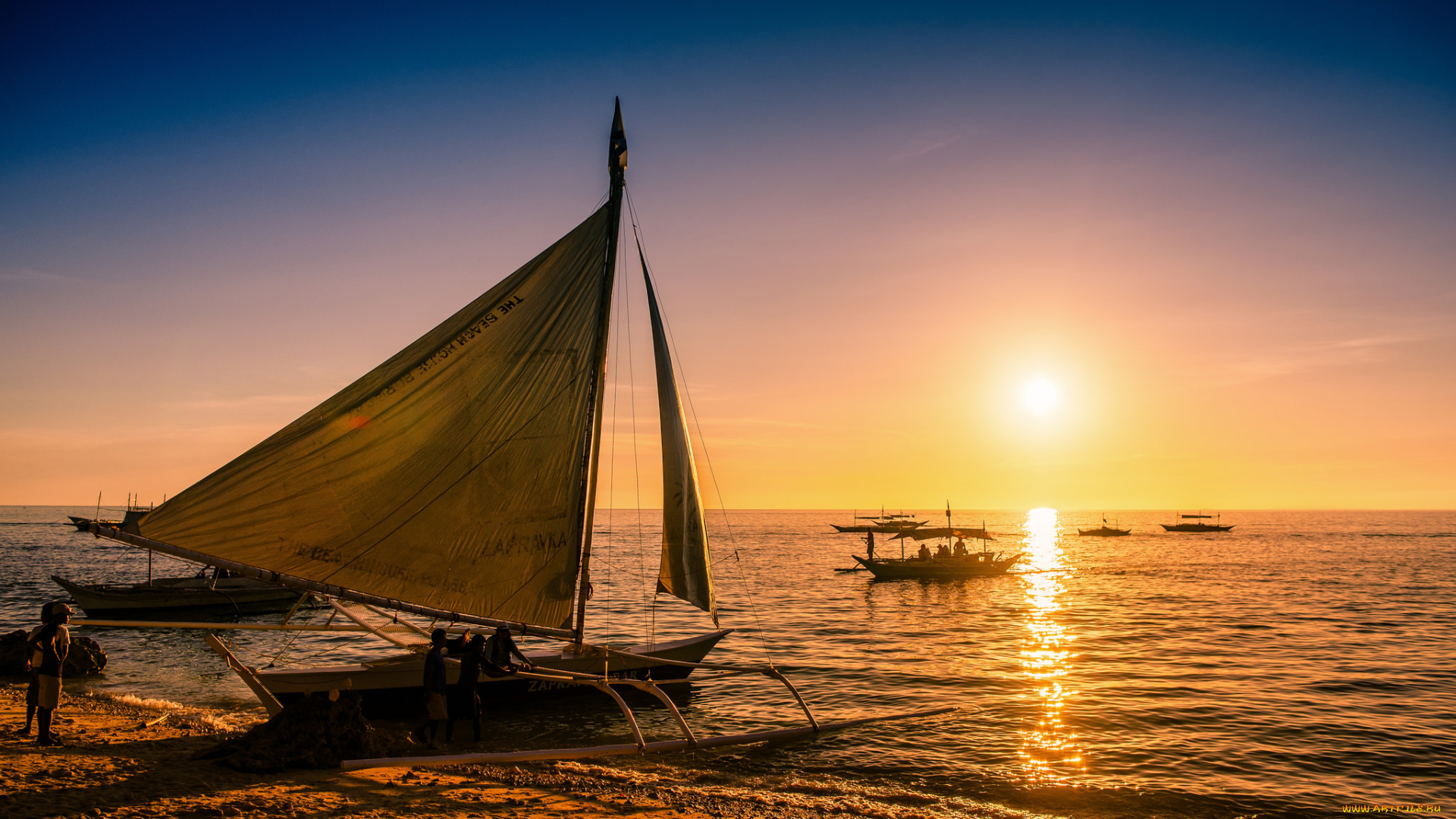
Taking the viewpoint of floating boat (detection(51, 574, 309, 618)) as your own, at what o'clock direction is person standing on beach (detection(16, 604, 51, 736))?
The person standing on beach is roughly at 9 o'clock from the floating boat.

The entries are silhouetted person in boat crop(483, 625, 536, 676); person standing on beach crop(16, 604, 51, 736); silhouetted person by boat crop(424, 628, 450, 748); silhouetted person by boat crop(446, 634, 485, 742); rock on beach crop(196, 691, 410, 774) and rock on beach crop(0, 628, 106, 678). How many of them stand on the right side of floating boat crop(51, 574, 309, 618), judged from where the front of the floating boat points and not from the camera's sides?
0

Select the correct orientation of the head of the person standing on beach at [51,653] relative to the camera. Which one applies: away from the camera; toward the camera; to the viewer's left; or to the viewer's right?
to the viewer's right

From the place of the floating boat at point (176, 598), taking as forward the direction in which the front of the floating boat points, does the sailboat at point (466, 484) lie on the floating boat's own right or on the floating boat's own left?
on the floating boat's own left
